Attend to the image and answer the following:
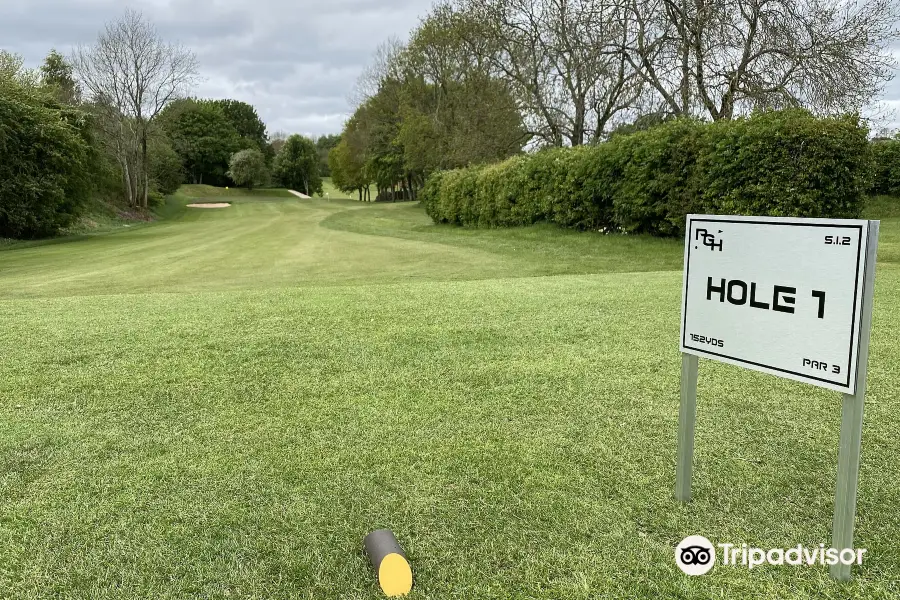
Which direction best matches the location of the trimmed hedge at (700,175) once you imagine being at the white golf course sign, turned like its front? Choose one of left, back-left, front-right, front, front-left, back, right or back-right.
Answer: back-right

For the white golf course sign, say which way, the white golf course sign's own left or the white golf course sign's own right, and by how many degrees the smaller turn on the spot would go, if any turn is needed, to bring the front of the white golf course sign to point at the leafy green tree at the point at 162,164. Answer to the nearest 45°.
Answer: approximately 90° to the white golf course sign's own right

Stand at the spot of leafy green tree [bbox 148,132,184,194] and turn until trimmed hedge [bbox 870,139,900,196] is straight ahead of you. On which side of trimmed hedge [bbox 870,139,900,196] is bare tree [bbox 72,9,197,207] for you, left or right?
right

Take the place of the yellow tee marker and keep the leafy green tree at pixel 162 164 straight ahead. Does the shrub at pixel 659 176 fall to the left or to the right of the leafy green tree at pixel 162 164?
right

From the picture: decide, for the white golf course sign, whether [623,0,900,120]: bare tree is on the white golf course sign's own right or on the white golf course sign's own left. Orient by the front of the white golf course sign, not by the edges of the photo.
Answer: on the white golf course sign's own right

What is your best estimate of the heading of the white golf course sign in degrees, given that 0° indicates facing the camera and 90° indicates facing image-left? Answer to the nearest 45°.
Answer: approximately 45°

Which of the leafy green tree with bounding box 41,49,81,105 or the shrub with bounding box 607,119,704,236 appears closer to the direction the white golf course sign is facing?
the leafy green tree

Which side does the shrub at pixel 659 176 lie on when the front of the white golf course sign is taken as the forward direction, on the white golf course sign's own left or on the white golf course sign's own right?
on the white golf course sign's own right

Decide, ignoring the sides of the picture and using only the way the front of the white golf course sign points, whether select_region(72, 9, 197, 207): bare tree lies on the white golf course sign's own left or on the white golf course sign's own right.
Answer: on the white golf course sign's own right
